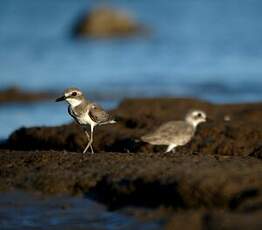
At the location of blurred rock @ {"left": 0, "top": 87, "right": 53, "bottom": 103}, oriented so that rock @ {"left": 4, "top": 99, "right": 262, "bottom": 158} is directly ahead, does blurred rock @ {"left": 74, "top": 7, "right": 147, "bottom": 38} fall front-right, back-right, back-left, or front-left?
back-left

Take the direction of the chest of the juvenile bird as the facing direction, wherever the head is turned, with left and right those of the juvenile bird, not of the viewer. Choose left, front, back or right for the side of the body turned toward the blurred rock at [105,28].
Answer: left

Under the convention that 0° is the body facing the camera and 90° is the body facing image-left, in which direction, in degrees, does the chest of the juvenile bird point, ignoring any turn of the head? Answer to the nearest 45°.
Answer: approximately 270°

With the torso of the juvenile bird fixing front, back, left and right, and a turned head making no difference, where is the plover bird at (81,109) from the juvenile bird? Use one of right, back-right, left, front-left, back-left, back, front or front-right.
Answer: back-right
